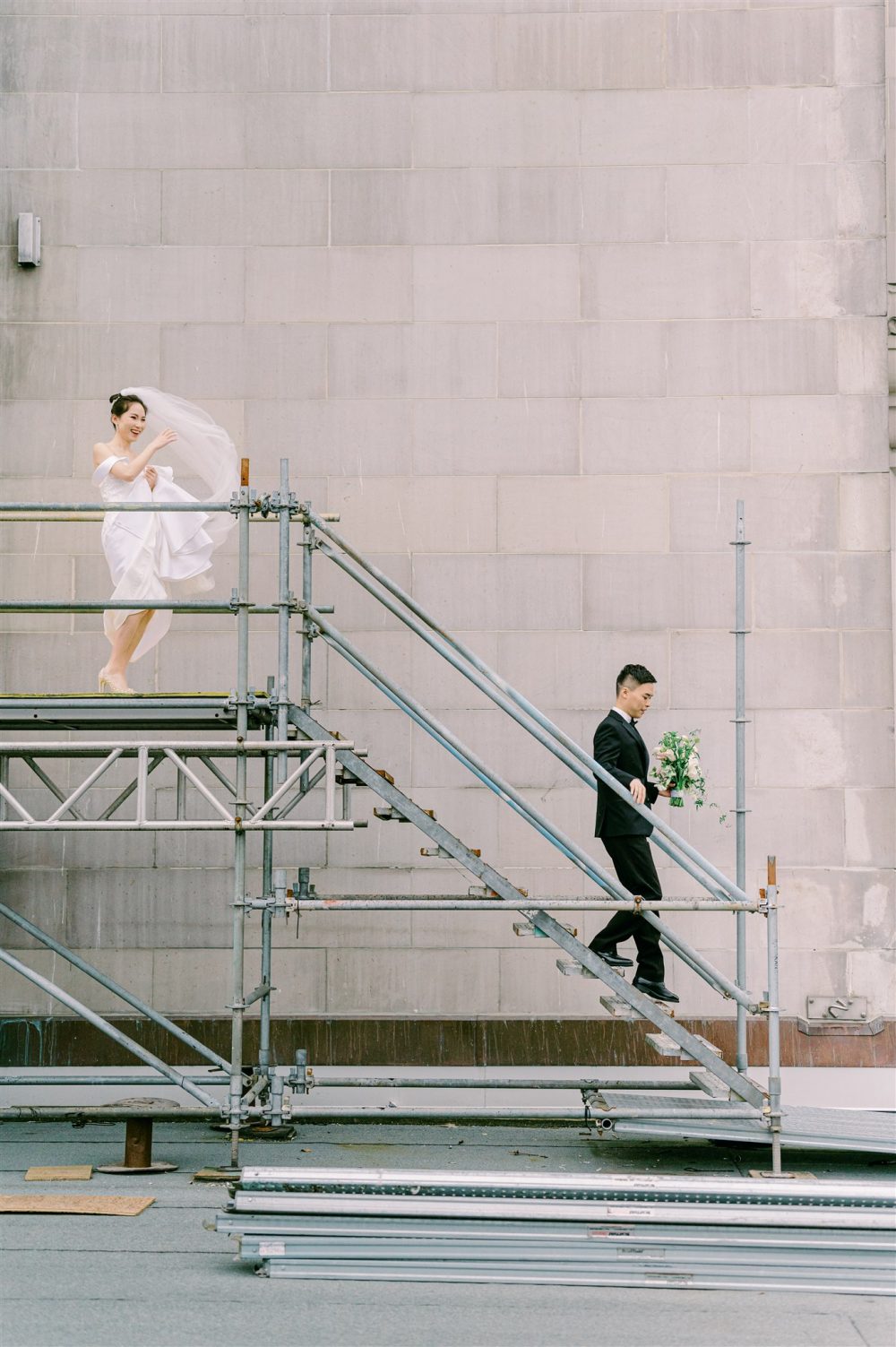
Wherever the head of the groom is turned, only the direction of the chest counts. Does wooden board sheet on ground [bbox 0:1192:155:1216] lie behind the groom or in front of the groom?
behind

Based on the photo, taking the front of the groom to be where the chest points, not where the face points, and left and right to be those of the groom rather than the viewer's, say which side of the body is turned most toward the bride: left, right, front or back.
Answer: back

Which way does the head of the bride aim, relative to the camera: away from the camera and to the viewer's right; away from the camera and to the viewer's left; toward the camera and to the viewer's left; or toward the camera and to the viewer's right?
toward the camera and to the viewer's right

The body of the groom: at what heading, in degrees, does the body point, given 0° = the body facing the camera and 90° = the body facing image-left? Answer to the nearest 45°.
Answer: approximately 270°

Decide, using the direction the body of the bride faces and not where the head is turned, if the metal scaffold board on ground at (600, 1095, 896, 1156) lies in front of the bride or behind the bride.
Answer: in front

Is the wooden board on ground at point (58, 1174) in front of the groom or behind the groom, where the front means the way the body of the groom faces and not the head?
behind

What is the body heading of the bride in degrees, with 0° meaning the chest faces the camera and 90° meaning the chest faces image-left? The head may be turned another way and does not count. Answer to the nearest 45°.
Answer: approximately 315°

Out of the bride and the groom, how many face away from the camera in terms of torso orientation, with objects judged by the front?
0
